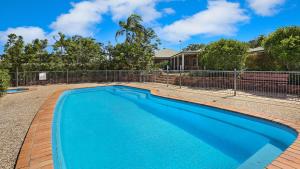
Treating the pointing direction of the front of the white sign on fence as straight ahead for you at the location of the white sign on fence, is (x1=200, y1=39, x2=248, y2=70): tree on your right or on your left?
on your left

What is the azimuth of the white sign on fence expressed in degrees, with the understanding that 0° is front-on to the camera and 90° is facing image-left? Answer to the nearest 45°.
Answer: approximately 0°

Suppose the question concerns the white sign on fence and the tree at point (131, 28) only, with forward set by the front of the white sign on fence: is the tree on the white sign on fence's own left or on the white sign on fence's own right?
on the white sign on fence's own left
